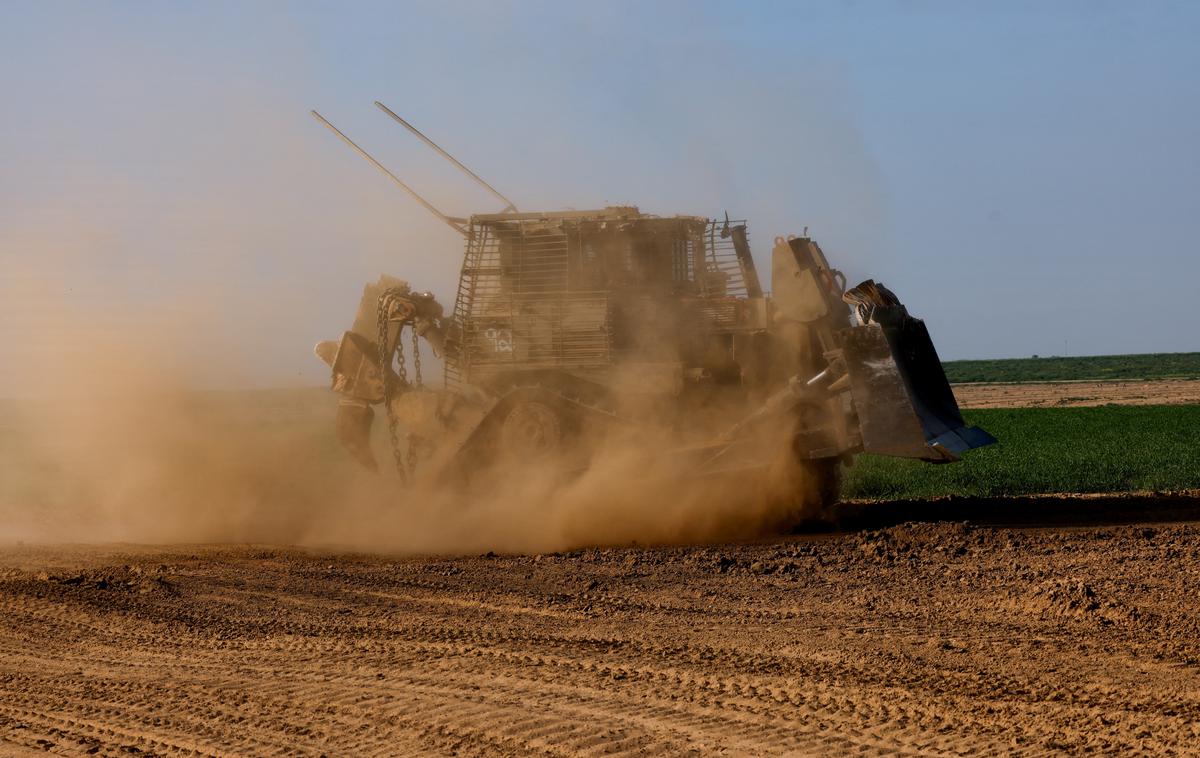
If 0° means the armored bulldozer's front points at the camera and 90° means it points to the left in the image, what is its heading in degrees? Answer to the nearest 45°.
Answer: approximately 270°
